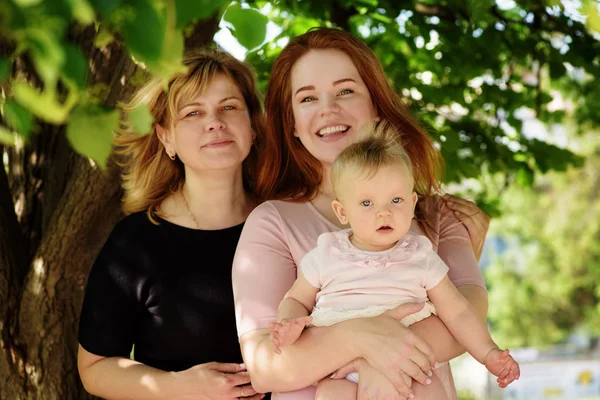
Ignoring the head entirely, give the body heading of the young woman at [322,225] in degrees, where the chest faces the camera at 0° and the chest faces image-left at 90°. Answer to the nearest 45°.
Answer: approximately 0°

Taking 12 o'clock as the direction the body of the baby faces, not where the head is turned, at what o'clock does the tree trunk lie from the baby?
The tree trunk is roughly at 4 o'clock from the baby.

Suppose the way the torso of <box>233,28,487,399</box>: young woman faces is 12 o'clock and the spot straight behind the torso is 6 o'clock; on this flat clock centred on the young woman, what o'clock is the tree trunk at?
The tree trunk is roughly at 4 o'clock from the young woman.

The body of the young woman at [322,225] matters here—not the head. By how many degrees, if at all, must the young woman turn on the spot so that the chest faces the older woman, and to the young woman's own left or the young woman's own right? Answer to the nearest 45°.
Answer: approximately 135° to the young woman's own right

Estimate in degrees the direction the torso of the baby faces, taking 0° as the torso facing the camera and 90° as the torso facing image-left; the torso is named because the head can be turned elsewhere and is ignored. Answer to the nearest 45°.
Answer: approximately 0°

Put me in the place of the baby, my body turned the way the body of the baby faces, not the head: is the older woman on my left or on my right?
on my right
